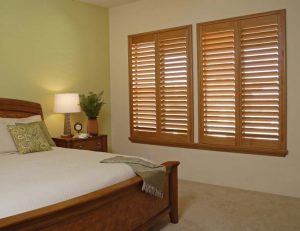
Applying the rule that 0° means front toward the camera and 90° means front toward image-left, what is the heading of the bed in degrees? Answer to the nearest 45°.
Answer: approximately 315°

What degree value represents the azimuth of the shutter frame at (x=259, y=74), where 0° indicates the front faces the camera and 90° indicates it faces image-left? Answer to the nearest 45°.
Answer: approximately 45°

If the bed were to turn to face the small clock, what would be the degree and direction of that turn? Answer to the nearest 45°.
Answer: approximately 135° to its left

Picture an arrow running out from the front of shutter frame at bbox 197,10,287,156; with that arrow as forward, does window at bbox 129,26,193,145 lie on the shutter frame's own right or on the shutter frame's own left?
on the shutter frame's own right

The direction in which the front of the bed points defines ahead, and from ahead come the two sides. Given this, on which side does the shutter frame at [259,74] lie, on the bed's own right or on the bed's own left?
on the bed's own left

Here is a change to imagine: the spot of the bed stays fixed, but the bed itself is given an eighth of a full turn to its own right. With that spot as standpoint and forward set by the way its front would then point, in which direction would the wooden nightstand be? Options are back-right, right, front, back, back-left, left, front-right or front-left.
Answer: back

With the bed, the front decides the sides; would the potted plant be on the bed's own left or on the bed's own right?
on the bed's own left

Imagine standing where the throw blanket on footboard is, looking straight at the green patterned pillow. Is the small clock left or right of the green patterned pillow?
right
